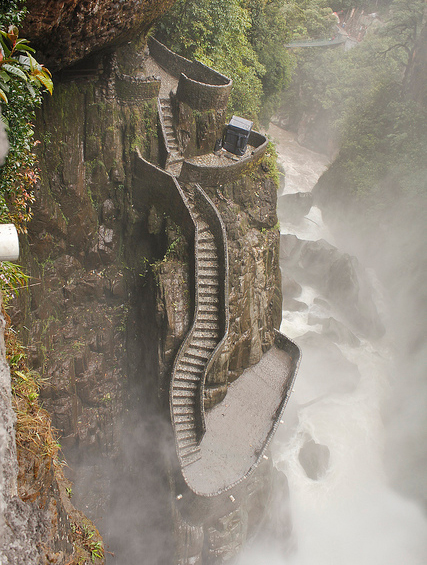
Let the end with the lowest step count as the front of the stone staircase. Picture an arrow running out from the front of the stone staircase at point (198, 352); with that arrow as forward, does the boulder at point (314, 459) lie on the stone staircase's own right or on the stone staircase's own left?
on the stone staircase's own left

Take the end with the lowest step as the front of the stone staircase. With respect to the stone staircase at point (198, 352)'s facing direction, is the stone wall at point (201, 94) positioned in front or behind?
behind

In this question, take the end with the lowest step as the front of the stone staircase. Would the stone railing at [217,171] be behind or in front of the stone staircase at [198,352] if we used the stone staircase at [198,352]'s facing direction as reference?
behind

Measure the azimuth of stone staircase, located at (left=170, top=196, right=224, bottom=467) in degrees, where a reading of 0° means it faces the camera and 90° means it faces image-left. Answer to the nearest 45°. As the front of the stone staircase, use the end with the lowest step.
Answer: approximately 0°

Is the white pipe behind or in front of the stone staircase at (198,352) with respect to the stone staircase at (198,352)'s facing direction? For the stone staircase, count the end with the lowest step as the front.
in front

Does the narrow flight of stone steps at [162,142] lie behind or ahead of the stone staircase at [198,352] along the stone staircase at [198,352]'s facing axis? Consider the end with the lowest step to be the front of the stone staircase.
behind
